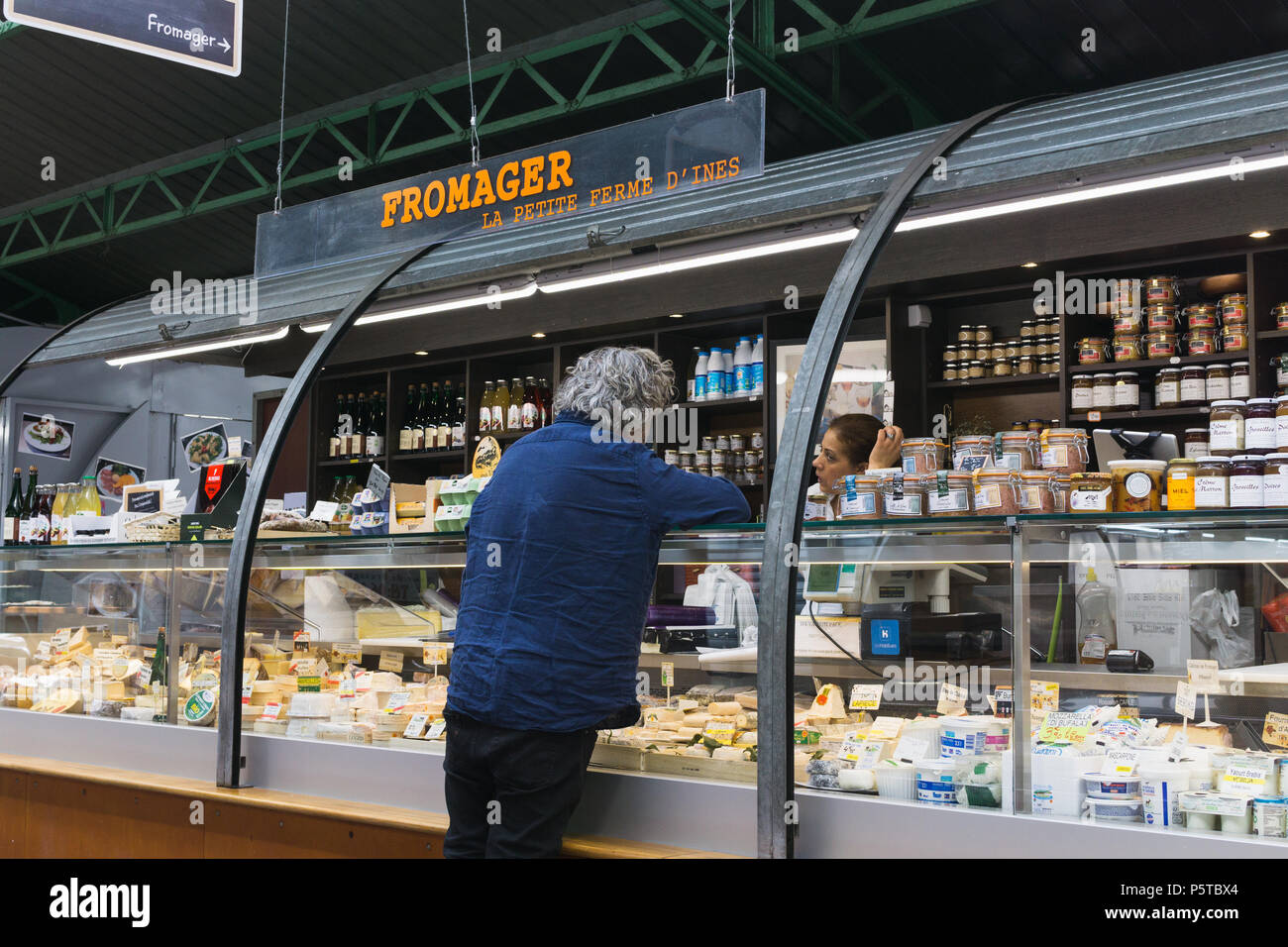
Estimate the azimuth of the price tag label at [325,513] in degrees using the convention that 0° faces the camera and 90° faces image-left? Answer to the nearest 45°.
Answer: approximately 45°

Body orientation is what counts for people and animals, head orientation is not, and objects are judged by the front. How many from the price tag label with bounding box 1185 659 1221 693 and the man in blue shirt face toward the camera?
1

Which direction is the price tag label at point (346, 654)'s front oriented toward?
toward the camera

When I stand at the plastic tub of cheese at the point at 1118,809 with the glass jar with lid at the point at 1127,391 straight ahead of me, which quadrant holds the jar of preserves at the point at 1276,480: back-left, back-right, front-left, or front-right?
front-right

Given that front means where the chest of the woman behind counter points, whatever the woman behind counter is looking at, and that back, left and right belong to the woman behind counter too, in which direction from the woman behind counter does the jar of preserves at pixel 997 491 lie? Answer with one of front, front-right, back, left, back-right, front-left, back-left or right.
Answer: front-left

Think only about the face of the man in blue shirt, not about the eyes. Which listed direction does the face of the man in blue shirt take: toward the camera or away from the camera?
away from the camera

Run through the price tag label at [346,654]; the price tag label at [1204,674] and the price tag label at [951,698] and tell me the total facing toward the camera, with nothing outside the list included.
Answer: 3

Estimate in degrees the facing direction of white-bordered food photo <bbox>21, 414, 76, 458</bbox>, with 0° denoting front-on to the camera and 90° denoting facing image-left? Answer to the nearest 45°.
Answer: approximately 0°

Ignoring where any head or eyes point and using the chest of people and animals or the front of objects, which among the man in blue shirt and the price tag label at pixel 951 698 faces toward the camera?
the price tag label

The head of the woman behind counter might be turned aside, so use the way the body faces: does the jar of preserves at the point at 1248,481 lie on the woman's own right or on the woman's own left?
on the woman's own left

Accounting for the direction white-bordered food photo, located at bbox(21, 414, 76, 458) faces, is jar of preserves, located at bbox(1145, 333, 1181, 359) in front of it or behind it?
in front

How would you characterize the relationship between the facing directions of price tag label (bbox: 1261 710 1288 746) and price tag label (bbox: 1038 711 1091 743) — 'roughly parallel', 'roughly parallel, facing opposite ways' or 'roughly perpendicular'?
roughly parallel

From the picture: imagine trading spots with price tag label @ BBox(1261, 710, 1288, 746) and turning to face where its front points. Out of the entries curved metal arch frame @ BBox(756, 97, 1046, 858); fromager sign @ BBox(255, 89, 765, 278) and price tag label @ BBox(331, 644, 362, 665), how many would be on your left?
0
